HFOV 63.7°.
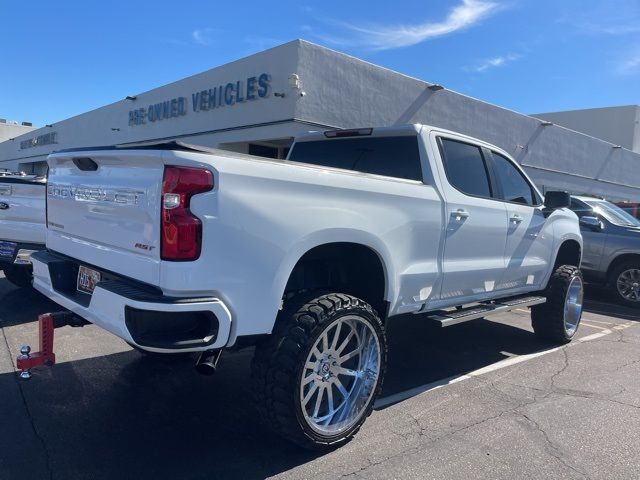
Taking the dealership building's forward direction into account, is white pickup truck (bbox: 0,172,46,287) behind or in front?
in front

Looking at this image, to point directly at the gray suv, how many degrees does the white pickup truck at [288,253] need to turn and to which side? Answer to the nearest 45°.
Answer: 0° — it already faces it

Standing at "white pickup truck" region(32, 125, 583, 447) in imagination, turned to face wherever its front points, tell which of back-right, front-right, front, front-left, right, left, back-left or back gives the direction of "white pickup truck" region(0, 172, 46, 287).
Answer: left

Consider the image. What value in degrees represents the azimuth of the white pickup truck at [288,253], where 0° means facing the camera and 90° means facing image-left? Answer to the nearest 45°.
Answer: approximately 225°

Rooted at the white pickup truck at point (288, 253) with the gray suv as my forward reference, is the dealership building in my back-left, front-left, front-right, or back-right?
front-left

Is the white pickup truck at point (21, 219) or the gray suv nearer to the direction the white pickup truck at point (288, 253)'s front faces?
the gray suv

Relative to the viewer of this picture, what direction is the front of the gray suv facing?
facing the viewer and to the right of the viewer

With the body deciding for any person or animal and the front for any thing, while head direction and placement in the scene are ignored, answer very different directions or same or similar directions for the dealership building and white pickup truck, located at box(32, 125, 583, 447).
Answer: very different directions

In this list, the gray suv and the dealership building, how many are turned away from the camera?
0
